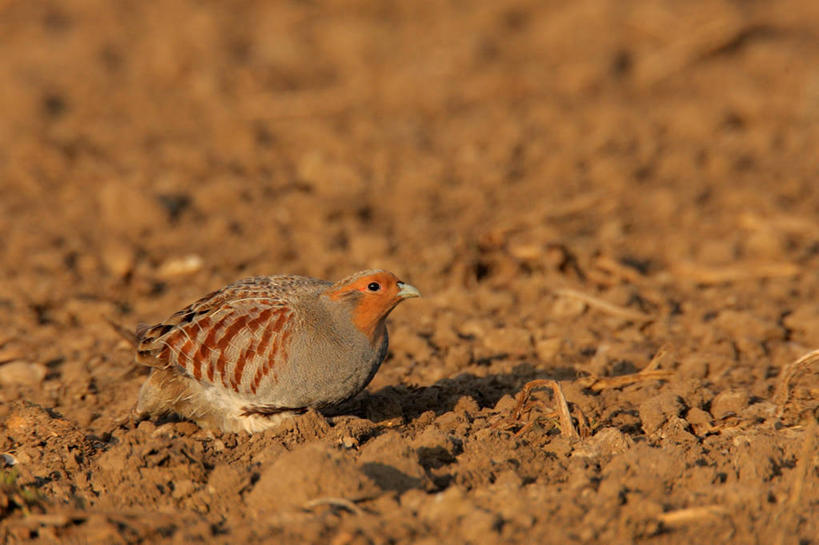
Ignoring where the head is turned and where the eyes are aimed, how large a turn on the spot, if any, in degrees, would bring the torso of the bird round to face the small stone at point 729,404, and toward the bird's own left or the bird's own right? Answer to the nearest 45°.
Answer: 0° — it already faces it

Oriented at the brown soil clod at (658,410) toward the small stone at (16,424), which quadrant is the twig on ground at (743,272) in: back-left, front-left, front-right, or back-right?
back-right

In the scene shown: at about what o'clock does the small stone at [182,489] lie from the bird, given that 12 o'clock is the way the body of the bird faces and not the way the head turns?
The small stone is roughly at 4 o'clock from the bird.

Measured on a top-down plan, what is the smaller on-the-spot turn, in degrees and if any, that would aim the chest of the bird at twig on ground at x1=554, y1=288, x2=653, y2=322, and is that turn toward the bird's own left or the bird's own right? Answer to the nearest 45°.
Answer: approximately 45° to the bird's own left

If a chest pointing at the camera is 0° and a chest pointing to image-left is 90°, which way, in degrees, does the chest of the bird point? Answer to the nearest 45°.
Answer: approximately 270°

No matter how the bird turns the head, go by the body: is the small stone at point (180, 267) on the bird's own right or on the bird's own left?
on the bird's own left

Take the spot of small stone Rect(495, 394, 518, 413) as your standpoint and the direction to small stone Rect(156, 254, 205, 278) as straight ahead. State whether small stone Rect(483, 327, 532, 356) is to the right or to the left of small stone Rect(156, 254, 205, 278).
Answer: right

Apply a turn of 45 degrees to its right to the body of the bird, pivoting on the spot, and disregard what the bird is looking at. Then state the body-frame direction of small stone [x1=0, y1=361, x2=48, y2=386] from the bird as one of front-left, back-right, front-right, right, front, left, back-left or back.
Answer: back
